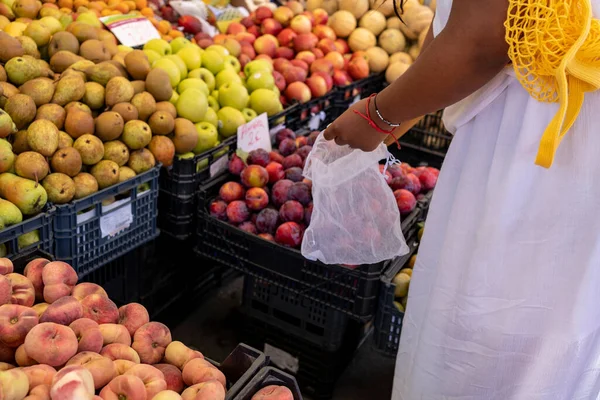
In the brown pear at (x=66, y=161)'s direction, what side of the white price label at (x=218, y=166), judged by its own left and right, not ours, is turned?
right

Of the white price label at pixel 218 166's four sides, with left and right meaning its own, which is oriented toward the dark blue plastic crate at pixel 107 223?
right

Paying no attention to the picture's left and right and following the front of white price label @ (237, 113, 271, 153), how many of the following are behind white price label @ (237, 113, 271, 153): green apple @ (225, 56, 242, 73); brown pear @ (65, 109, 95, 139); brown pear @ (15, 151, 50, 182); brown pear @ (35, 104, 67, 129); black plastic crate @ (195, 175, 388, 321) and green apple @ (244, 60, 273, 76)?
2

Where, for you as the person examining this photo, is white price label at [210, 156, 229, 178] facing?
facing the viewer and to the right of the viewer

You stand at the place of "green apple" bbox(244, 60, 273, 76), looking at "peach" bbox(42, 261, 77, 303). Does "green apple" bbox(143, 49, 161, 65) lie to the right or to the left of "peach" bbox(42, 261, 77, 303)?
right

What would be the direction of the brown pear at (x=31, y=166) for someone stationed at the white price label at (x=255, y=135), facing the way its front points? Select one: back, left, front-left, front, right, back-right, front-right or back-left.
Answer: front-right

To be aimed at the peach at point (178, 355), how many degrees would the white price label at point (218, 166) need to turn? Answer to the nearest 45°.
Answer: approximately 45° to its right

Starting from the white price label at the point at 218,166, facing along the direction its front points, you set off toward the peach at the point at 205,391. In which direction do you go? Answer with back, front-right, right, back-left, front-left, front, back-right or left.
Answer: front-right

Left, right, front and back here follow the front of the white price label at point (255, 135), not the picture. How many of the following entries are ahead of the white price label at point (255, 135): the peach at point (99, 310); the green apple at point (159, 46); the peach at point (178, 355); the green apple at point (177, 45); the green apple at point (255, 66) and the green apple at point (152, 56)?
2

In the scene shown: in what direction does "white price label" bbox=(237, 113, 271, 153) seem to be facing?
toward the camera

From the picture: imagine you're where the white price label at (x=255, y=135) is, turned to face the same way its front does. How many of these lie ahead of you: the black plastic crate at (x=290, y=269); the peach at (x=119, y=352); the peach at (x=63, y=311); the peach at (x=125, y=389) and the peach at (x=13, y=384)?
5

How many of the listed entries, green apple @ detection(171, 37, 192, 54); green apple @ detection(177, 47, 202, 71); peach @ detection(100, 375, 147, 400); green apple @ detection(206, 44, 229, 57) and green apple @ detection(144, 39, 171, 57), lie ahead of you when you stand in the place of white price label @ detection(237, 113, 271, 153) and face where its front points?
1

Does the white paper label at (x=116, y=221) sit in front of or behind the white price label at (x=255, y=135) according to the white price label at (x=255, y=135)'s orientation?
in front

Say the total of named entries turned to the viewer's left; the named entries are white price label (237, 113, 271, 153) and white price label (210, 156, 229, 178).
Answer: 0
